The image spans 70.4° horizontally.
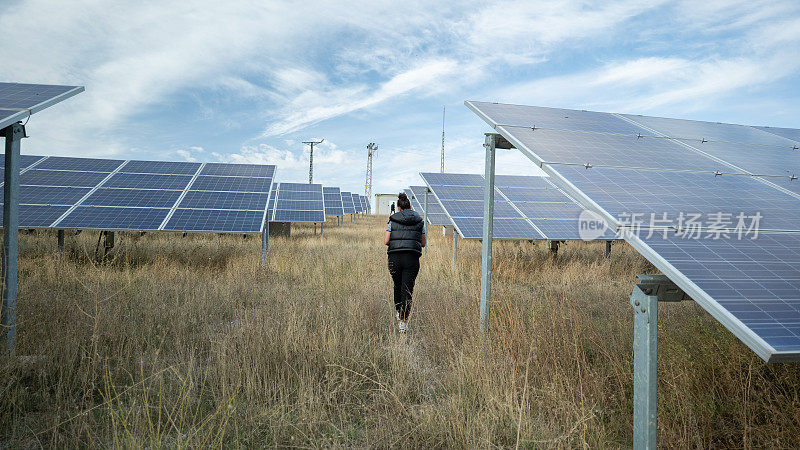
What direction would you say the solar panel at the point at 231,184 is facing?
toward the camera

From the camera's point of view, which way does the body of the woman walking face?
away from the camera

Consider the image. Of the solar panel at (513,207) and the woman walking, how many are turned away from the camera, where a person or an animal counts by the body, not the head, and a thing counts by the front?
1

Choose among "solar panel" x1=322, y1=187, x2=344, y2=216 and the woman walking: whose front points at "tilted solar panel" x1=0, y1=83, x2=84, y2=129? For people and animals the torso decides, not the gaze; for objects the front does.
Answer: the solar panel

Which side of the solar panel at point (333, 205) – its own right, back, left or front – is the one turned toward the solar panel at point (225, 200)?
front

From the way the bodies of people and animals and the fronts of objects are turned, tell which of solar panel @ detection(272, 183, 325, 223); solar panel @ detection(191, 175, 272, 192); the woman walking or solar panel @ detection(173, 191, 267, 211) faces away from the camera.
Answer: the woman walking

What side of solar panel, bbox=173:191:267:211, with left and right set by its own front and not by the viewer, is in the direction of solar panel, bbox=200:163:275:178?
back

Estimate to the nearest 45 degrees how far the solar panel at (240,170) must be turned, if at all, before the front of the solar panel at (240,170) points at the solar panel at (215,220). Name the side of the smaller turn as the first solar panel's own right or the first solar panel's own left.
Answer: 0° — it already faces it

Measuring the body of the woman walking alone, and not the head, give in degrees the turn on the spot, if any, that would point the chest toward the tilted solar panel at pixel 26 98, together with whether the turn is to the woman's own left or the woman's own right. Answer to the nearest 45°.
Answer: approximately 135° to the woman's own left
